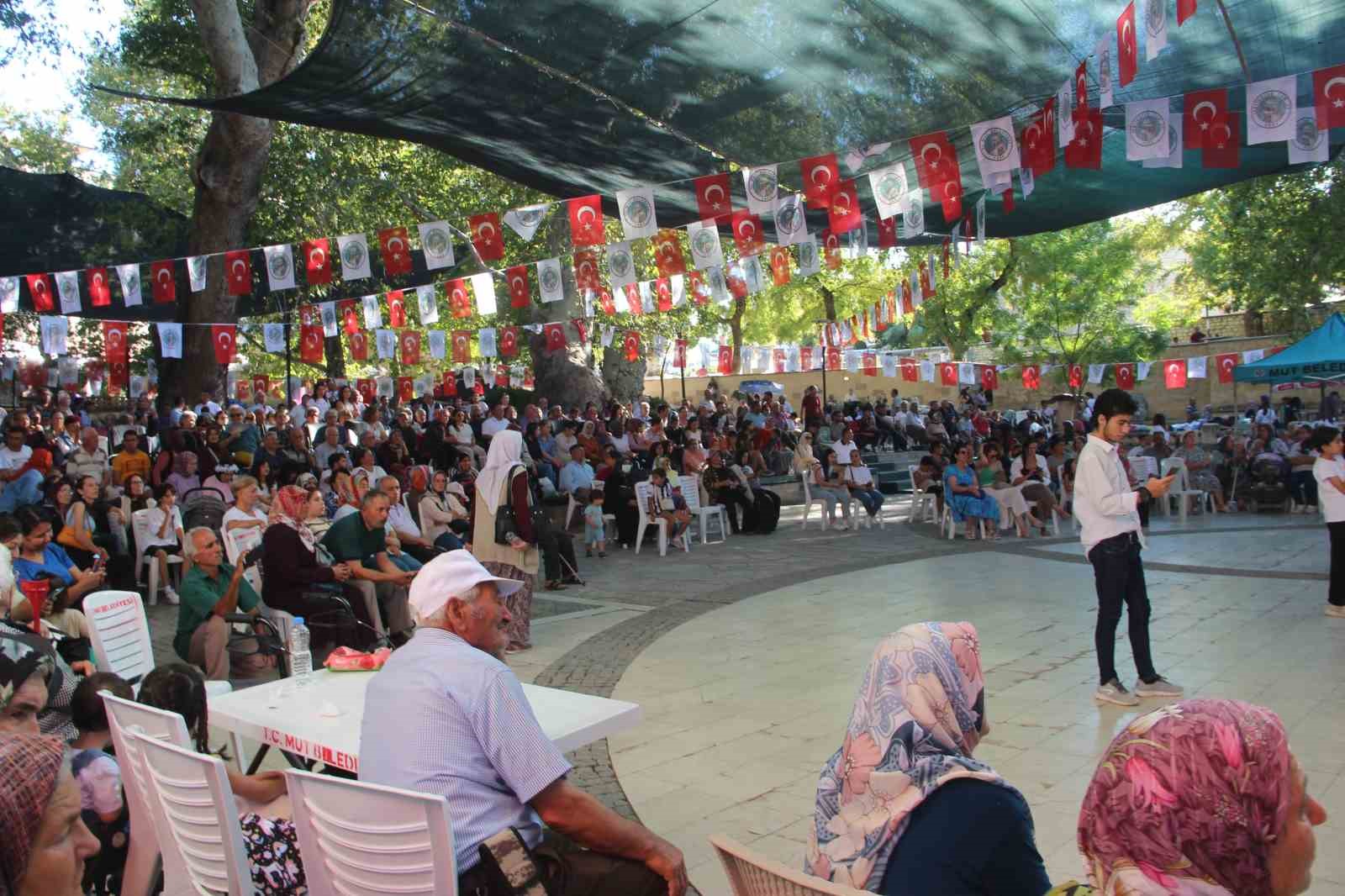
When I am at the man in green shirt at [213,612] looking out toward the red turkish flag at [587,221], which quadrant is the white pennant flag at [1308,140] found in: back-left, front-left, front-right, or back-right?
front-right

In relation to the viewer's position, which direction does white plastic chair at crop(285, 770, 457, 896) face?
facing away from the viewer and to the right of the viewer

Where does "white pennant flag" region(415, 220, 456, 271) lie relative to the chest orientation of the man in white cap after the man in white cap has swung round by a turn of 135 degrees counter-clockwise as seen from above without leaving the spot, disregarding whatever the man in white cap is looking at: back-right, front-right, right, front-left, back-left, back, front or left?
right

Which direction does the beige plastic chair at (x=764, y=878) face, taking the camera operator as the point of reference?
facing away from the viewer and to the right of the viewer

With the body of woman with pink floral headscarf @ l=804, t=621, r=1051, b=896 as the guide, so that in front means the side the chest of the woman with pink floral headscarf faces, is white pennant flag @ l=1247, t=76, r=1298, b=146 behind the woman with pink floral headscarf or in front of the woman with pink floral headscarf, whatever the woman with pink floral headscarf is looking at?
in front

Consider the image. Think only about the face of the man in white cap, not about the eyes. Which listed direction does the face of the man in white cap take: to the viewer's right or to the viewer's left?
to the viewer's right

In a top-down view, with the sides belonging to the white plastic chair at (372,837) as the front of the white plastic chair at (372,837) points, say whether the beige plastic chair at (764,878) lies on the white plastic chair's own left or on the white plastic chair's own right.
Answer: on the white plastic chair's own right

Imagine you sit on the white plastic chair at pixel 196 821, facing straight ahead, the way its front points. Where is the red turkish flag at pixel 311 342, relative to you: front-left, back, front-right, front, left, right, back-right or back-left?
front-left

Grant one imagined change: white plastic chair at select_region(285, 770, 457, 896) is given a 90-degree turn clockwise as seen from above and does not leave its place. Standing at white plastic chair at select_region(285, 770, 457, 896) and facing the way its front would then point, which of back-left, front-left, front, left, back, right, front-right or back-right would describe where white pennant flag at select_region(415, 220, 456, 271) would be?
back-left

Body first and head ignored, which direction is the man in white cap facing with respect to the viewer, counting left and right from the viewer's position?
facing away from the viewer and to the right of the viewer

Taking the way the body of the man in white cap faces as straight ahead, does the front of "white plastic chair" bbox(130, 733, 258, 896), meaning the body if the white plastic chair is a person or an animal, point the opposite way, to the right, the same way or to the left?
the same way

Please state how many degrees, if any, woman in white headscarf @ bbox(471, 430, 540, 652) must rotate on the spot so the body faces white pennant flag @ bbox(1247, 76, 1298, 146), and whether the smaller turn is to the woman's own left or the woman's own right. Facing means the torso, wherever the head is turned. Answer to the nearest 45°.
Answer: approximately 45° to the woman's own right

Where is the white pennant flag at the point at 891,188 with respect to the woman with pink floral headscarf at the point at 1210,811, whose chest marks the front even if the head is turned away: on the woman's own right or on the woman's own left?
on the woman's own left

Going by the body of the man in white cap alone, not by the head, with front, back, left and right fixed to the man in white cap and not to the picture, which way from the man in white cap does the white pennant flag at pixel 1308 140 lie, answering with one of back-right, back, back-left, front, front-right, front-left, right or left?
front

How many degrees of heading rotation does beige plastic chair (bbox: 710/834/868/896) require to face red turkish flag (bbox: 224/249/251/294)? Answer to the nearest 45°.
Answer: approximately 90° to its left

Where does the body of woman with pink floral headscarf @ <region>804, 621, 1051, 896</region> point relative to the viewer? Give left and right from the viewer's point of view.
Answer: facing away from the viewer and to the right of the viewer

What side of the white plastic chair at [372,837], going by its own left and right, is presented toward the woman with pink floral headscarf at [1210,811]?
right

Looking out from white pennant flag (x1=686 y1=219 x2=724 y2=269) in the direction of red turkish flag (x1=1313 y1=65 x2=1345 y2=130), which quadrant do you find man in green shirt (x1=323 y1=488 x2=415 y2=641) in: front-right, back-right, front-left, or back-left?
front-right

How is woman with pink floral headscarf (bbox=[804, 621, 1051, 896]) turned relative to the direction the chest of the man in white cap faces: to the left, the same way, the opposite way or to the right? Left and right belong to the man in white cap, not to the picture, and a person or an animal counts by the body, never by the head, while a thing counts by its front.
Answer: the same way
